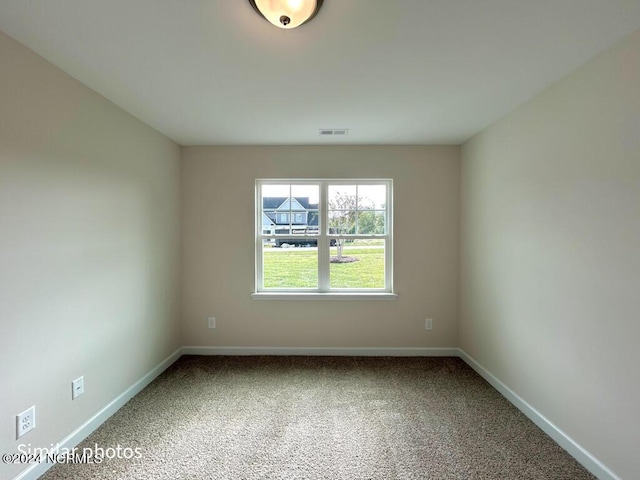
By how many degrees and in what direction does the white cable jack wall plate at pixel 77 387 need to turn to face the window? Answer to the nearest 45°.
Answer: approximately 45° to its left

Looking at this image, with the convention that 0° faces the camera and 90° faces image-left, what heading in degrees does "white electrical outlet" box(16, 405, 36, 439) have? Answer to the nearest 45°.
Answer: approximately 315°

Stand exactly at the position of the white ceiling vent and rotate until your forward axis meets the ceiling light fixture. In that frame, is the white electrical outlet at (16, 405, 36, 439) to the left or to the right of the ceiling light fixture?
right

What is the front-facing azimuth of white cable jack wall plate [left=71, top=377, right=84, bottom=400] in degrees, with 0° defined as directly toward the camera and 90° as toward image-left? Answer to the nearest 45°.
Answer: approximately 315°

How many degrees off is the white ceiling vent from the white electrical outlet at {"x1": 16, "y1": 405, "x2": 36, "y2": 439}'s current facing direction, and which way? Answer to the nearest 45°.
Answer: approximately 45° to its left
